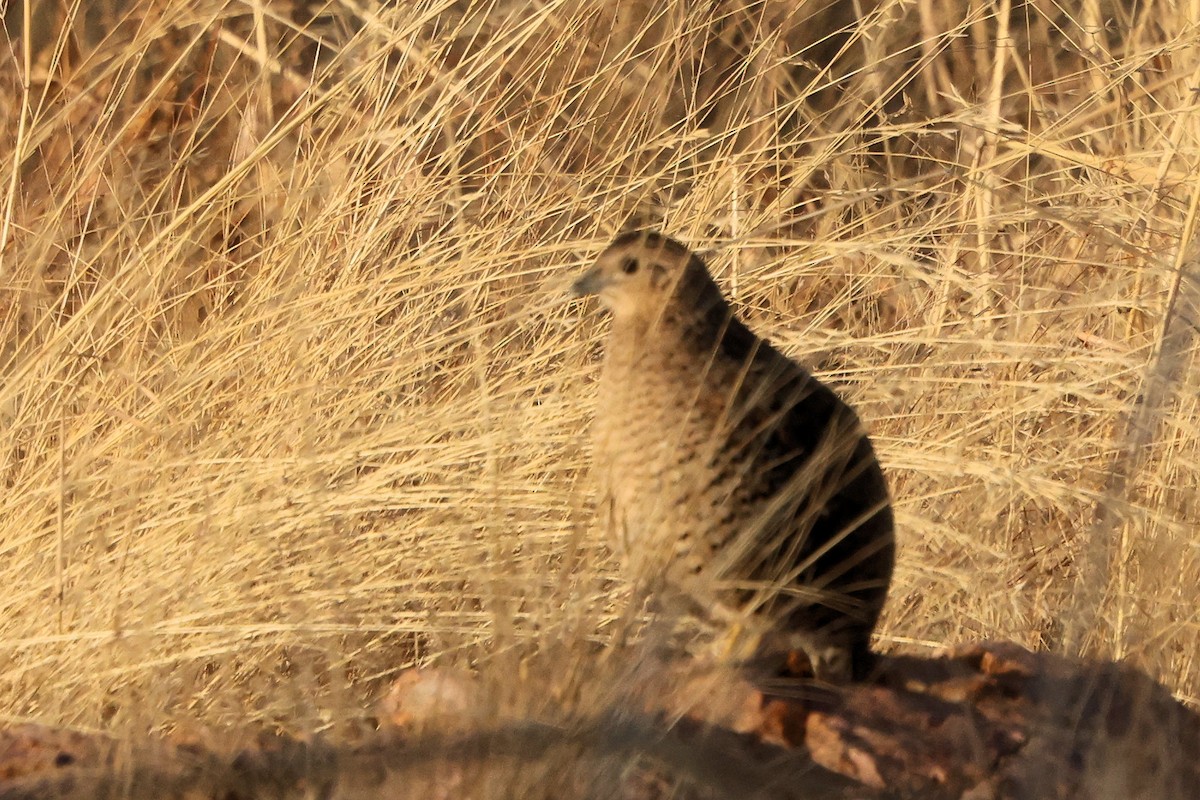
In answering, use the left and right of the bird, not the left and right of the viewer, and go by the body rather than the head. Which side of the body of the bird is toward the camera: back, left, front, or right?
left
